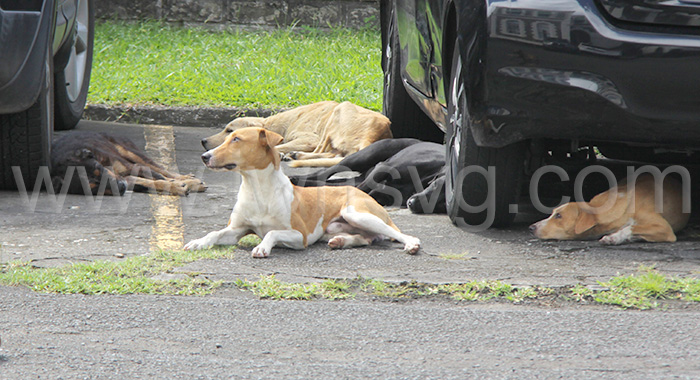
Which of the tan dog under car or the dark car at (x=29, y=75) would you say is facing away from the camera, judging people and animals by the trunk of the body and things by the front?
the dark car

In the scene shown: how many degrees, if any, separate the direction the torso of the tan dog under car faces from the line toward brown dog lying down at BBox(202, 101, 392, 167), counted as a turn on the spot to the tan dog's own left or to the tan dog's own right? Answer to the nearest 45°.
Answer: approximately 45° to the tan dog's own right

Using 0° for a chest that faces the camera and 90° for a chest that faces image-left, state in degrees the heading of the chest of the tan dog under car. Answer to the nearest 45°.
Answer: approximately 90°

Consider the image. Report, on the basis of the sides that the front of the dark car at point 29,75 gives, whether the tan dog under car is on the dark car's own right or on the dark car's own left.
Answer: on the dark car's own right

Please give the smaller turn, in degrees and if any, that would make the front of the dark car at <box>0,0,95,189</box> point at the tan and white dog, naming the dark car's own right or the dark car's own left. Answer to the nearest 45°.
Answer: approximately 135° to the dark car's own right

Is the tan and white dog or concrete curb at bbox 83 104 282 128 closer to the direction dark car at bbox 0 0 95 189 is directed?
the concrete curb

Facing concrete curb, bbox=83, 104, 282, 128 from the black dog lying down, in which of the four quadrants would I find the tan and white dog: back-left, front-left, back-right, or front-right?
back-left

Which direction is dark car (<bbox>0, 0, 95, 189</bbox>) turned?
away from the camera

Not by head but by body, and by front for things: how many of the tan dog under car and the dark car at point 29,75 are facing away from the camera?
1
